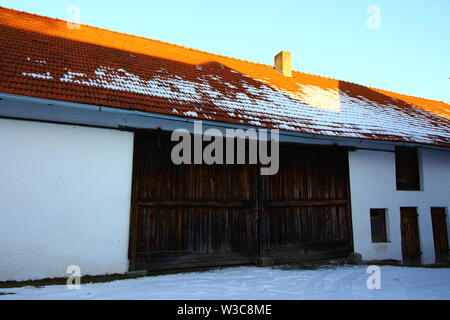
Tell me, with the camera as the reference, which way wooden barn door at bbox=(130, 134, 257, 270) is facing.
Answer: facing the viewer

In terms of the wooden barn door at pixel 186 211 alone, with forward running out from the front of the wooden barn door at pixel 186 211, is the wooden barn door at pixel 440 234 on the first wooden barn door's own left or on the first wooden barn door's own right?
on the first wooden barn door's own left

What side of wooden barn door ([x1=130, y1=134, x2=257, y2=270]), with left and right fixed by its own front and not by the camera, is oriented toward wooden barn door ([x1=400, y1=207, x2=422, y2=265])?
left

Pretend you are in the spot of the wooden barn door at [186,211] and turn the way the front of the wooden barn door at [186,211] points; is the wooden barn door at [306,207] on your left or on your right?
on your left
